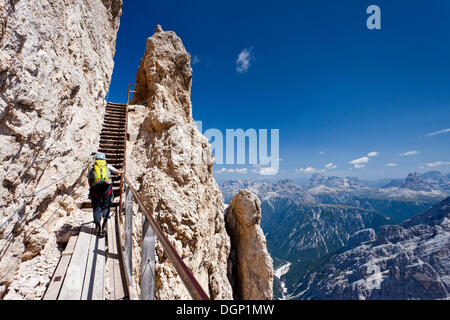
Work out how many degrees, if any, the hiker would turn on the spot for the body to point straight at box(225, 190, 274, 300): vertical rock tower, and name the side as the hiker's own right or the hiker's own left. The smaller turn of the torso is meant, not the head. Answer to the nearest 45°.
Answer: approximately 45° to the hiker's own right

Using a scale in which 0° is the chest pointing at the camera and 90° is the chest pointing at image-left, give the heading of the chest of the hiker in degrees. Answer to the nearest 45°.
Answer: approximately 180°
